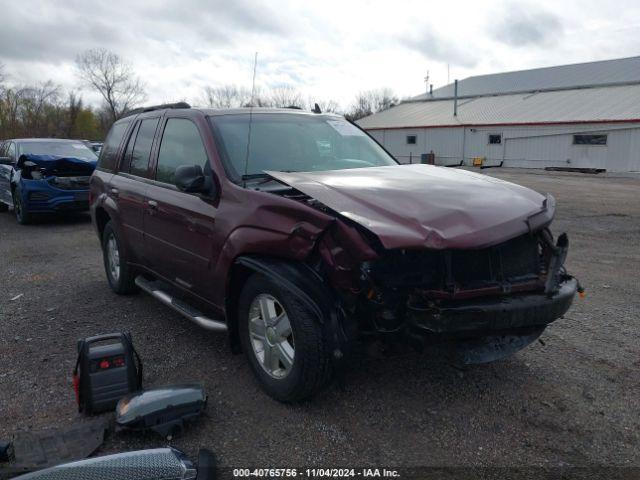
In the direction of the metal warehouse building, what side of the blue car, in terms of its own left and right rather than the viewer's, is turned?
left

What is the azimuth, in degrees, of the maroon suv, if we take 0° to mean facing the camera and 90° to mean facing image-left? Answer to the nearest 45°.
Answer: approximately 315°

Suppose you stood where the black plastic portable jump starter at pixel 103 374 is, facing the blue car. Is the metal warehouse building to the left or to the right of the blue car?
right

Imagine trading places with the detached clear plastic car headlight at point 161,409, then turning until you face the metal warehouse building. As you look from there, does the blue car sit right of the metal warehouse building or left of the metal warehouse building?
left

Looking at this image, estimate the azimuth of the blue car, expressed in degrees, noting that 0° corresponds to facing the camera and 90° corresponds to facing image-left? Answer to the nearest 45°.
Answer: approximately 315°

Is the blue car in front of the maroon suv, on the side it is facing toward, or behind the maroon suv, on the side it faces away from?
behind

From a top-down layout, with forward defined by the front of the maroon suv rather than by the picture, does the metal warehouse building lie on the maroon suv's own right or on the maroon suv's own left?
on the maroon suv's own left

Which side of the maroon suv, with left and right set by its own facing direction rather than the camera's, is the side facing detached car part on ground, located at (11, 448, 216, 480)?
right
